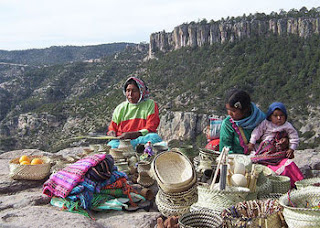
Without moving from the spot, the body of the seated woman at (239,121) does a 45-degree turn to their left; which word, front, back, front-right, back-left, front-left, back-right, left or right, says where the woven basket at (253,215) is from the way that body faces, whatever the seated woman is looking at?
front

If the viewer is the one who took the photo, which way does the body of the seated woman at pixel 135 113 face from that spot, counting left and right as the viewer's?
facing the viewer and to the left of the viewer

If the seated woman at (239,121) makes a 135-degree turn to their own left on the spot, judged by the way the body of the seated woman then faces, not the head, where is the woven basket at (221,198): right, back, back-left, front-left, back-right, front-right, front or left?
right

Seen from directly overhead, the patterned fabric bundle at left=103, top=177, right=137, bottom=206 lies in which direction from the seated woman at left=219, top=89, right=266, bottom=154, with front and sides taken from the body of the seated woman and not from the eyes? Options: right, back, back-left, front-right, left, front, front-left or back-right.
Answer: front

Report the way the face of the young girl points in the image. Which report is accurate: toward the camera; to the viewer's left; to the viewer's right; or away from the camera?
toward the camera

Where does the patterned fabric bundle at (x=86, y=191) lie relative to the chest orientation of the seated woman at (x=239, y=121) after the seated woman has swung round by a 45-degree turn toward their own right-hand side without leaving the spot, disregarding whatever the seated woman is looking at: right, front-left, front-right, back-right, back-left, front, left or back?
front-left

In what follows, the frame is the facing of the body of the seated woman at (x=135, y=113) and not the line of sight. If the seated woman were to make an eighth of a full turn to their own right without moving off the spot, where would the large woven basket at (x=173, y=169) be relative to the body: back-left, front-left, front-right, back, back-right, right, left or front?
left

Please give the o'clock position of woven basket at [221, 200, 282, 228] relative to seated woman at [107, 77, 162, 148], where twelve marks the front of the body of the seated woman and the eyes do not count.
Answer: The woven basket is roughly at 10 o'clock from the seated woman.

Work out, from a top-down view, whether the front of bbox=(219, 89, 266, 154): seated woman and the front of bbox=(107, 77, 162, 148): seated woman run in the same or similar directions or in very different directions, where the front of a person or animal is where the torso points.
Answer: same or similar directions

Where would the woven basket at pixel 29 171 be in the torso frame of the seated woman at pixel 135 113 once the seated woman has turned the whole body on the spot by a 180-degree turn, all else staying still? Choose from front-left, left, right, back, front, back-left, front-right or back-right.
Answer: back

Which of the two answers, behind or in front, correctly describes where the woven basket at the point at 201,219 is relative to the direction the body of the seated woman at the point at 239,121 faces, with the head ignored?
in front

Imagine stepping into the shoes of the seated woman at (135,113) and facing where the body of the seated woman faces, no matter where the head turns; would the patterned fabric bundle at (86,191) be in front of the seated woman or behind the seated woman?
in front

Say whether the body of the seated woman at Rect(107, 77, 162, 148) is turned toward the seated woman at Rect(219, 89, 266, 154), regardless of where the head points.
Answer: no

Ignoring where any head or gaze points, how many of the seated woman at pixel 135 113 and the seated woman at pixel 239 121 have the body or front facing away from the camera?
0

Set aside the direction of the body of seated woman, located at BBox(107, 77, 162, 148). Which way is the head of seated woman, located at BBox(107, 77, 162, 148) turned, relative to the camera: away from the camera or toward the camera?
toward the camera

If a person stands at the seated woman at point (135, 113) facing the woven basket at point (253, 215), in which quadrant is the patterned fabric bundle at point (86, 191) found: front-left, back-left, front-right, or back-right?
front-right

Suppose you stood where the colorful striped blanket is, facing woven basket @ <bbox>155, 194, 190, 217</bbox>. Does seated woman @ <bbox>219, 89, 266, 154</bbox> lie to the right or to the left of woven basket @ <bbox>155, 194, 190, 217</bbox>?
left

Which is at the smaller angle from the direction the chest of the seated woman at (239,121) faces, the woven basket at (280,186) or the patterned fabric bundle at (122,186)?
the patterned fabric bundle

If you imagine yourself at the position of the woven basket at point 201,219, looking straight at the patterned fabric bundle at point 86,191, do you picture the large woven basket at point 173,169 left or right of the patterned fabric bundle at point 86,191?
right

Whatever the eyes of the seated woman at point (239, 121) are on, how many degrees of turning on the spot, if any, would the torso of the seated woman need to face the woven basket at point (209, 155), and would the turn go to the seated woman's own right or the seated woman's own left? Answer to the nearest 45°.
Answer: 0° — they already face it

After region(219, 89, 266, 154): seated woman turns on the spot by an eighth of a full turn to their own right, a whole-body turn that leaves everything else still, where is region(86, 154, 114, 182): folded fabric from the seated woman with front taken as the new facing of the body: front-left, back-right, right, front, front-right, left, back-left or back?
front-left
